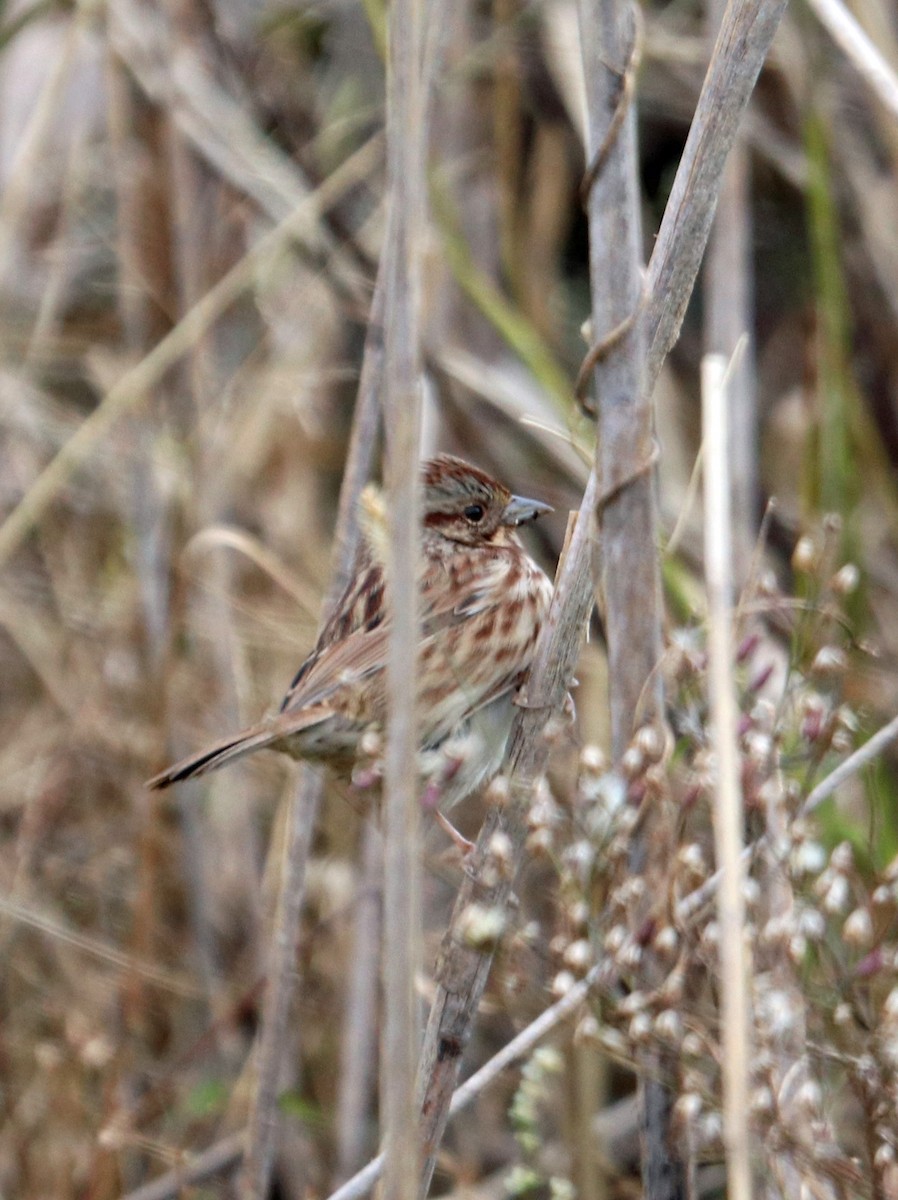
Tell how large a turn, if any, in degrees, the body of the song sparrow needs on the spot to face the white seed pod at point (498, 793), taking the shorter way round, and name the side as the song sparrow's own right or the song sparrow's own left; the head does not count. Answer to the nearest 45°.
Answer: approximately 90° to the song sparrow's own right

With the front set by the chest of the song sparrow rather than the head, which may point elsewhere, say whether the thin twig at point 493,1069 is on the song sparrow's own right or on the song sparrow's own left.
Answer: on the song sparrow's own right

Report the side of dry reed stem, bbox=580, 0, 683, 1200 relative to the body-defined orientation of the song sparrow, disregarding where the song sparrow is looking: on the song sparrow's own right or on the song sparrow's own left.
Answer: on the song sparrow's own left

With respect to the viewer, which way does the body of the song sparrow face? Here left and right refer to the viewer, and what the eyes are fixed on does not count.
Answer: facing to the right of the viewer

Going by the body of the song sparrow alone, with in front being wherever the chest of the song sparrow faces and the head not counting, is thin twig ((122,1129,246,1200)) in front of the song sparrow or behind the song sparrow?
behind

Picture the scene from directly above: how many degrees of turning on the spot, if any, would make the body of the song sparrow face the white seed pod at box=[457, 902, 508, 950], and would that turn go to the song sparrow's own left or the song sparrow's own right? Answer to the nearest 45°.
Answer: approximately 90° to the song sparrow's own right

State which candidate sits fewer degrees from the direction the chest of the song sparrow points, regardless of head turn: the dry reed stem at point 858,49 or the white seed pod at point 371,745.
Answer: the dry reed stem

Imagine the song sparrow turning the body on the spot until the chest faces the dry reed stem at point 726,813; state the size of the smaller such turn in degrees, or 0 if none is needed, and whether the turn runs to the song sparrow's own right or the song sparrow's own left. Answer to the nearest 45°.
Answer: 0° — it already faces it

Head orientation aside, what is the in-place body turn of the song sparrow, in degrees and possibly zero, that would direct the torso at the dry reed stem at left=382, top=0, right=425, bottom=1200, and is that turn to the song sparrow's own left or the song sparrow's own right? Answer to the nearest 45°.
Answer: approximately 90° to the song sparrow's own right

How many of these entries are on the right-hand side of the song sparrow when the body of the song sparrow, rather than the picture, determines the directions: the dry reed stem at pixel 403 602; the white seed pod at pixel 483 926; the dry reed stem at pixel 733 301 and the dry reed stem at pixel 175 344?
2
